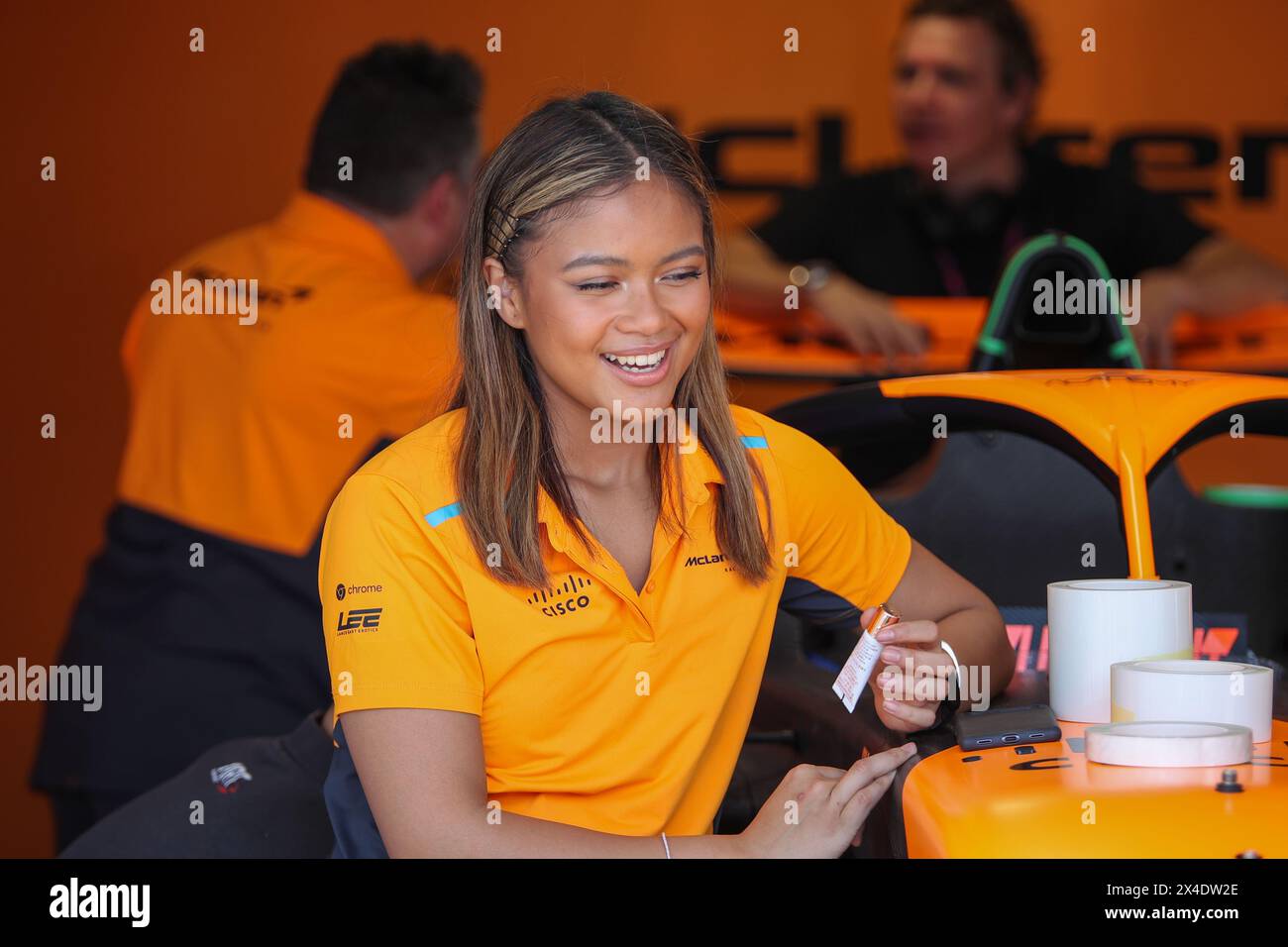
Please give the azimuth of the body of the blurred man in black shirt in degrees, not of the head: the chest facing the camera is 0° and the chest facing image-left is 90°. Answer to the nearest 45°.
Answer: approximately 0°

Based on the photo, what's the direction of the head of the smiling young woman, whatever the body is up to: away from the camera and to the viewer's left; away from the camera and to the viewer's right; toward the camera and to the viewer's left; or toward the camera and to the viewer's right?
toward the camera and to the viewer's right

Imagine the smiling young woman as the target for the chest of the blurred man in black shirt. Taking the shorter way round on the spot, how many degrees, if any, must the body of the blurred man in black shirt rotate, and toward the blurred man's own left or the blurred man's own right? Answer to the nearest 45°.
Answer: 0° — they already face them

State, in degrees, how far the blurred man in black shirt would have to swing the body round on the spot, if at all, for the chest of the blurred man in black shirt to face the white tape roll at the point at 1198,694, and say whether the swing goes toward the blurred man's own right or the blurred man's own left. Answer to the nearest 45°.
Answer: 0° — they already face it

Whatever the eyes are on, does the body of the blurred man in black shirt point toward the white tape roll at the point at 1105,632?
yes

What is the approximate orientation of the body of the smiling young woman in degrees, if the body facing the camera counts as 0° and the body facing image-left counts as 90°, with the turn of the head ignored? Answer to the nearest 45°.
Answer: approximately 315°

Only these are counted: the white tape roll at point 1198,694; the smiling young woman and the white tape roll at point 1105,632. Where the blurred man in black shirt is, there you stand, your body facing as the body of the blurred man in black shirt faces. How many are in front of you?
3

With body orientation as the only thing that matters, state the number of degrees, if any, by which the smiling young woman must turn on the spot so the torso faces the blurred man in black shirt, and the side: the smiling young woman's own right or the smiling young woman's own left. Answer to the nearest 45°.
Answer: approximately 135° to the smiling young woman's own left
